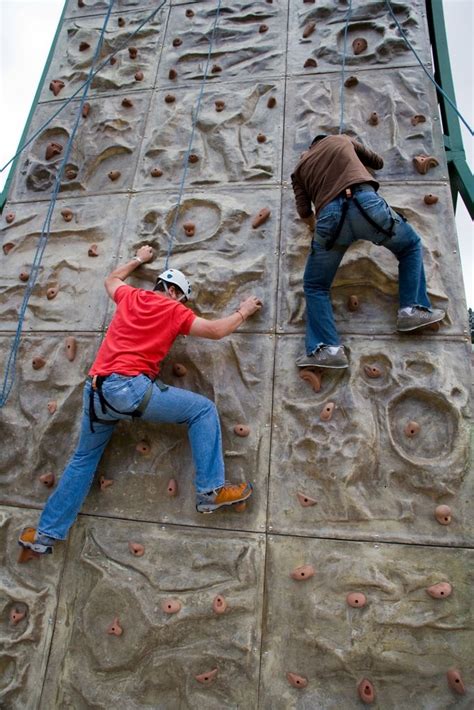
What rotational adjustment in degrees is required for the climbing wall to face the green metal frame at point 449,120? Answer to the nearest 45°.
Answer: approximately 135° to its left

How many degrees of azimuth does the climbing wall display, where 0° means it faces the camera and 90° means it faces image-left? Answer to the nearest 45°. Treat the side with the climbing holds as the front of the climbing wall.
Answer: approximately 0°
